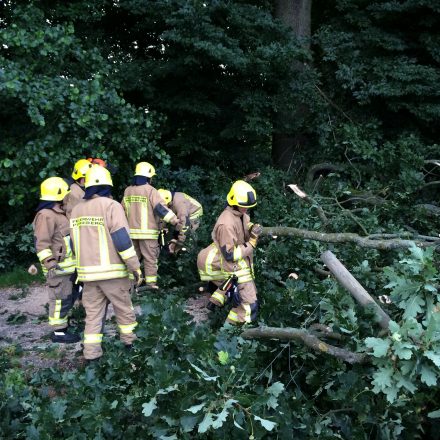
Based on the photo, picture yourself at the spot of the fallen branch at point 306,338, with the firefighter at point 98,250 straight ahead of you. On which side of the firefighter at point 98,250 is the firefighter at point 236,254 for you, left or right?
right

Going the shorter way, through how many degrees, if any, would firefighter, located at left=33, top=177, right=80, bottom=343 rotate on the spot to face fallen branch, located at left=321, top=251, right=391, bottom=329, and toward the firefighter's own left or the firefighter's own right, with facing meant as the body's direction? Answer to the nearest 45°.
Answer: approximately 45° to the firefighter's own right

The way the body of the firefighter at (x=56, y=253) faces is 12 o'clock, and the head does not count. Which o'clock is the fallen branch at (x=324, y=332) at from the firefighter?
The fallen branch is roughly at 2 o'clock from the firefighter.

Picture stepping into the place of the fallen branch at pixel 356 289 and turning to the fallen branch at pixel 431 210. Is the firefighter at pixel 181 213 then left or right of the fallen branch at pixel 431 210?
left

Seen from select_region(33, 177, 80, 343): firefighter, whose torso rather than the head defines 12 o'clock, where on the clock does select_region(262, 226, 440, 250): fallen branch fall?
The fallen branch is roughly at 1 o'clock from the firefighter.

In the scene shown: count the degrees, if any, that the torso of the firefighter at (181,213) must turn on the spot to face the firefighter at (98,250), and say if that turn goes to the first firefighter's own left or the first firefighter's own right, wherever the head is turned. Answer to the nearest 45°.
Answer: approximately 90° to the first firefighter's own left

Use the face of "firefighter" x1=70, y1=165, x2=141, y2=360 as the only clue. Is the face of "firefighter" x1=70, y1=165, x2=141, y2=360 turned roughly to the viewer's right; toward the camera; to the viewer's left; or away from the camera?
away from the camera
